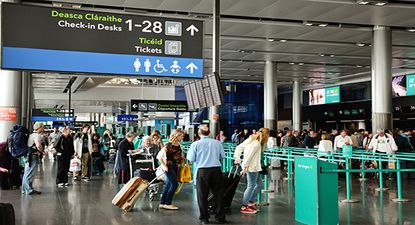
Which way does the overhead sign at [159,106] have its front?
toward the camera

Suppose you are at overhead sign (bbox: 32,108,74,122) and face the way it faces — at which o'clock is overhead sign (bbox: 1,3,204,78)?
overhead sign (bbox: 1,3,204,78) is roughly at 12 o'clock from overhead sign (bbox: 32,108,74,122).

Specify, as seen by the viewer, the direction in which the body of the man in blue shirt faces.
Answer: away from the camera

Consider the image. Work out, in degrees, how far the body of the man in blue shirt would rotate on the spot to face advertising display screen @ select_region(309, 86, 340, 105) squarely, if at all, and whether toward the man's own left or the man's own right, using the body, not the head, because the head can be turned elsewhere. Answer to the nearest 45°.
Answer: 0° — they already face it

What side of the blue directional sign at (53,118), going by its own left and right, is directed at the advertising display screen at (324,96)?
left

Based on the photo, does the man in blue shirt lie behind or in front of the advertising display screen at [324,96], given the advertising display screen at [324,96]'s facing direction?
in front

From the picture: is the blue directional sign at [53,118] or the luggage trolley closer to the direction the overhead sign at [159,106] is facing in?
the luggage trolley

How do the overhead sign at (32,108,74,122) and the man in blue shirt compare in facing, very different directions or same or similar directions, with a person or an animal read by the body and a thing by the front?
very different directions

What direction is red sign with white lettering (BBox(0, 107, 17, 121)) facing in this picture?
toward the camera
